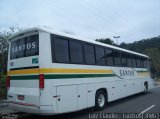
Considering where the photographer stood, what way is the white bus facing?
facing away from the viewer and to the right of the viewer

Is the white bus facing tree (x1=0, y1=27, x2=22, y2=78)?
no
